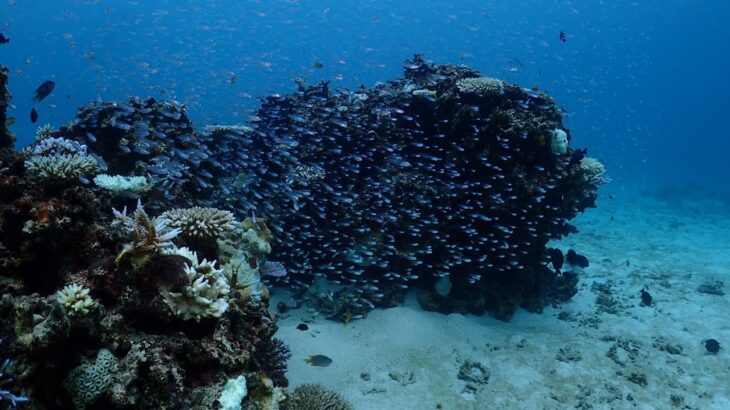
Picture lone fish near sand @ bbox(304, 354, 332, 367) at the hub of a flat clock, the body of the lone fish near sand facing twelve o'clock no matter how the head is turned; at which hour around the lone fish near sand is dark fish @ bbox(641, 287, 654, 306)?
The dark fish is roughly at 11 o'clock from the lone fish near sand.

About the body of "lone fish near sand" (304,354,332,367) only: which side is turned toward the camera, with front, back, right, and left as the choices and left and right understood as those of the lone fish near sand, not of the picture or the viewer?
right

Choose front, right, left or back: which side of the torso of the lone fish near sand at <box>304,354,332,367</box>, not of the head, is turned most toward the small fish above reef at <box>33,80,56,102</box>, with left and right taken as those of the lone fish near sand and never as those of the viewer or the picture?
back

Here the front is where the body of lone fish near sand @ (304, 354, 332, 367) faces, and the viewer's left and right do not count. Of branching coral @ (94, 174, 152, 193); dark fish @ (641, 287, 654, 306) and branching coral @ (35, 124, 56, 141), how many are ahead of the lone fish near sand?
1

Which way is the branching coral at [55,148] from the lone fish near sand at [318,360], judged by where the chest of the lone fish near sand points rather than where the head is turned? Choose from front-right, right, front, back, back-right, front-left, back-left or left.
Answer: back-left

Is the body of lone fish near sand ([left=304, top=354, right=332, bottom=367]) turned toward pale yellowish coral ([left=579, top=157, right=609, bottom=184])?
no

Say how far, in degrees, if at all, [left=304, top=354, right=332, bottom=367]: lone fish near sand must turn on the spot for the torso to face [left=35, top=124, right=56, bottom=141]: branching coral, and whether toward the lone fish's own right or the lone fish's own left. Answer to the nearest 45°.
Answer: approximately 135° to the lone fish's own left

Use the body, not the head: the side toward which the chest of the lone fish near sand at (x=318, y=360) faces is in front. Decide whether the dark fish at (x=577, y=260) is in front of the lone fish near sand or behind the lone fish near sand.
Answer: in front
